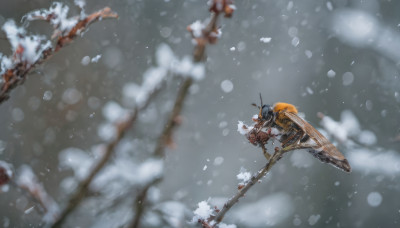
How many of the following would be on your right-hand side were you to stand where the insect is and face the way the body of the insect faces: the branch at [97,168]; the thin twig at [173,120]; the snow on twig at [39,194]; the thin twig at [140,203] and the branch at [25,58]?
0

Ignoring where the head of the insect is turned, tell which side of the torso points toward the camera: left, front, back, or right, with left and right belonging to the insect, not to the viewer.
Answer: left
